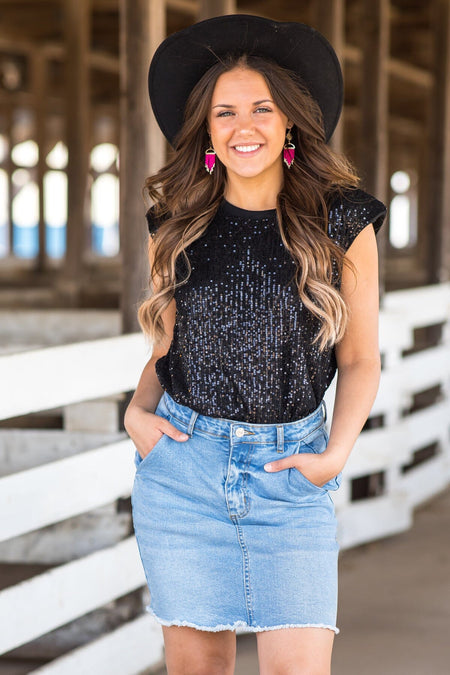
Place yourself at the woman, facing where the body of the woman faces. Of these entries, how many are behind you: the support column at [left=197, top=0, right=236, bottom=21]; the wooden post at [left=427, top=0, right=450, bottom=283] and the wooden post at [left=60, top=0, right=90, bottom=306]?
3

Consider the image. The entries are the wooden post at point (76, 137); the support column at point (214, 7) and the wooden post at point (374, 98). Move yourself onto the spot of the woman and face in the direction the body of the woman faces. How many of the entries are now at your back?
3

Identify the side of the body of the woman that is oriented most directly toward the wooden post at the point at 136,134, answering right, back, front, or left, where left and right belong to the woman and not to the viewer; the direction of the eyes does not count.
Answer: back

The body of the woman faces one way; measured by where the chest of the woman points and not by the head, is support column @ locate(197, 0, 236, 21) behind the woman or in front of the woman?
behind

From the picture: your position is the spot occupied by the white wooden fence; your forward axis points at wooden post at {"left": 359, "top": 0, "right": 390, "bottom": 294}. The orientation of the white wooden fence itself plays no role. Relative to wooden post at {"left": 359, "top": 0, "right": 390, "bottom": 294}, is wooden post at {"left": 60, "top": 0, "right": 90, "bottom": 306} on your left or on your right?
left

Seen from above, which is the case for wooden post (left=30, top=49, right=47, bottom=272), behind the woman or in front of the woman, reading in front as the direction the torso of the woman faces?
behind

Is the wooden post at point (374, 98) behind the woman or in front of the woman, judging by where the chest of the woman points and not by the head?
behind

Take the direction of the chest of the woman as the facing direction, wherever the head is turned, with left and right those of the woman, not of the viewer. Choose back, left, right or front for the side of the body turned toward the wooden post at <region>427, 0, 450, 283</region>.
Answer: back

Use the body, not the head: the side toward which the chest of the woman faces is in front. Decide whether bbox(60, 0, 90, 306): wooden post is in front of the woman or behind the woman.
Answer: behind

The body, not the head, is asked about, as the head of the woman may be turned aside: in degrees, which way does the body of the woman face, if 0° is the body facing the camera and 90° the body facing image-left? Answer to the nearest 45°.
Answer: approximately 0°
